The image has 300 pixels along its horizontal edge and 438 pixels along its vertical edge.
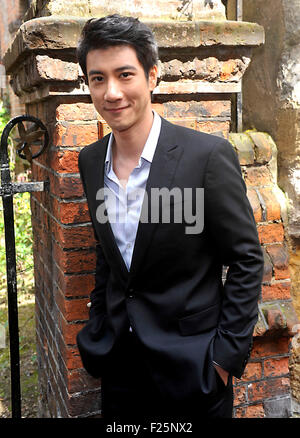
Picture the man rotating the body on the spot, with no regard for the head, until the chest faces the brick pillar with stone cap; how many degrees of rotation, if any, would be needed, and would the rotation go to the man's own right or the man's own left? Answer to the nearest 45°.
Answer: approximately 135° to the man's own right

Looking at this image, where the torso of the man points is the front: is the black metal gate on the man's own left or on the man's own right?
on the man's own right

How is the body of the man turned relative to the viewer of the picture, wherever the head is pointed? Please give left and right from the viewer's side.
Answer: facing the viewer and to the left of the viewer
